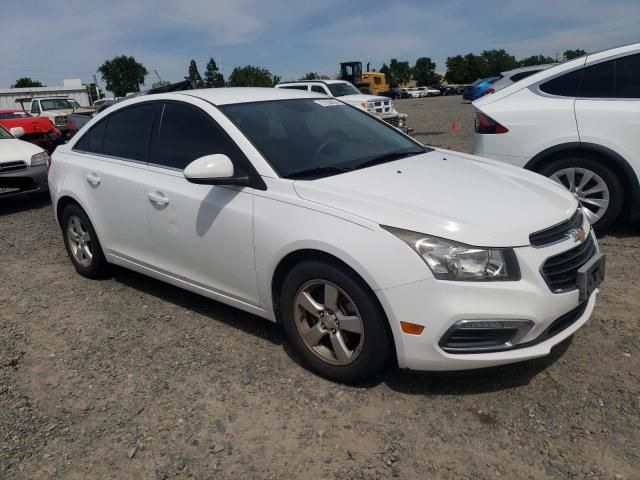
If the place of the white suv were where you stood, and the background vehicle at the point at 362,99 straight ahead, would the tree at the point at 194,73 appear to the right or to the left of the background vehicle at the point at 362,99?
left

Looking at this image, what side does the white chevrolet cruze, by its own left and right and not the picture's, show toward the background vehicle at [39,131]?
back

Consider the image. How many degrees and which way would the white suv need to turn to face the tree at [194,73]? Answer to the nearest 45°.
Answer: approximately 135° to its left

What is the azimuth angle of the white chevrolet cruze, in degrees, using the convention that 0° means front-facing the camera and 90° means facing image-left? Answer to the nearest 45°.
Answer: approximately 315°

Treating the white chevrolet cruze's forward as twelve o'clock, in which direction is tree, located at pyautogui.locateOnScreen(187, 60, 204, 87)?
The tree is roughly at 7 o'clock from the white chevrolet cruze.

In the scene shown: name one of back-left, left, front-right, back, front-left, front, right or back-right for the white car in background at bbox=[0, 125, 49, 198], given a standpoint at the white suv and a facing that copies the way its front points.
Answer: back

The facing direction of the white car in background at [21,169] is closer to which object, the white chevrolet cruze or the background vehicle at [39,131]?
the white chevrolet cruze

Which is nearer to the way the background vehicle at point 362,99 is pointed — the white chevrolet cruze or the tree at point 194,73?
the white chevrolet cruze

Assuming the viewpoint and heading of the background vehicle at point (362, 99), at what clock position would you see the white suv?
The white suv is roughly at 1 o'clock from the background vehicle.

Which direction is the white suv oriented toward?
to the viewer's right

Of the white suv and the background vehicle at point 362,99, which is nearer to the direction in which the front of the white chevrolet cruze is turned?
the white suv
